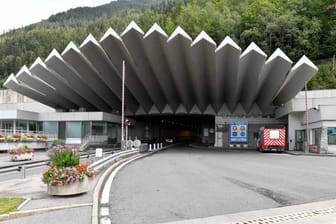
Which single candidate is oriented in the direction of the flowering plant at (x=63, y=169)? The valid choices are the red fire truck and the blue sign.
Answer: the blue sign

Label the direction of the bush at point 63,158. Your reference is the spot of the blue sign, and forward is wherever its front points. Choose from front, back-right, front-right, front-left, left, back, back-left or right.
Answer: front

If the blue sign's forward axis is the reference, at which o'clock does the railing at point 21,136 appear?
The railing is roughly at 2 o'clock from the blue sign.

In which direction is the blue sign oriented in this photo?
toward the camera

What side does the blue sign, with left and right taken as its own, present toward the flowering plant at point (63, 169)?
front

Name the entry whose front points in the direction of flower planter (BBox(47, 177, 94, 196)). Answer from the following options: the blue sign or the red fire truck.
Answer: the blue sign

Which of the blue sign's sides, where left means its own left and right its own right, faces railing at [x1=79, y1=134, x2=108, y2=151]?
right
